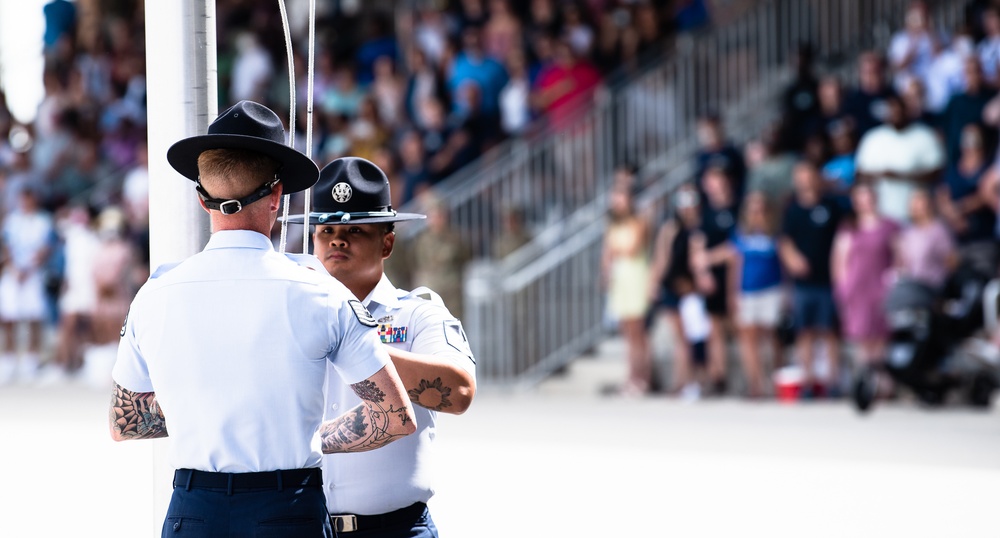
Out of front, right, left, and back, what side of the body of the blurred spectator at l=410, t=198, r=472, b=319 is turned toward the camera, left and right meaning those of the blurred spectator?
front

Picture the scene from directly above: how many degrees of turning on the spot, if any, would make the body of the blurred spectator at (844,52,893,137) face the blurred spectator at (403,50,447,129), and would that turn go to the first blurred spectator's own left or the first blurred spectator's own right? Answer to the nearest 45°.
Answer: approximately 90° to the first blurred spectator's own right

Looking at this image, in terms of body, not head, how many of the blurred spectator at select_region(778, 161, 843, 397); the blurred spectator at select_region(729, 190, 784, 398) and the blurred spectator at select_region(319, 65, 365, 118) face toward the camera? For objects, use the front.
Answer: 3

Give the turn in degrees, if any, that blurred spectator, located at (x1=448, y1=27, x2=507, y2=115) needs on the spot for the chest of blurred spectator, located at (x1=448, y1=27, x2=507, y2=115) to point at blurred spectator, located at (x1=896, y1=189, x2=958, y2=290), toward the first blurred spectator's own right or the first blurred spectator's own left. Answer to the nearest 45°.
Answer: approximately 45° to the first blurred spectator's own left

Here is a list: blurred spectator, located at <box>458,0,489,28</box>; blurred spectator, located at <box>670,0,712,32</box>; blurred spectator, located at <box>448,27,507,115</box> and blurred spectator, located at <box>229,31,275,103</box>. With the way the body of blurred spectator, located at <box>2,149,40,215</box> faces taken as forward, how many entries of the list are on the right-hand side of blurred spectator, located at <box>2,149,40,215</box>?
0

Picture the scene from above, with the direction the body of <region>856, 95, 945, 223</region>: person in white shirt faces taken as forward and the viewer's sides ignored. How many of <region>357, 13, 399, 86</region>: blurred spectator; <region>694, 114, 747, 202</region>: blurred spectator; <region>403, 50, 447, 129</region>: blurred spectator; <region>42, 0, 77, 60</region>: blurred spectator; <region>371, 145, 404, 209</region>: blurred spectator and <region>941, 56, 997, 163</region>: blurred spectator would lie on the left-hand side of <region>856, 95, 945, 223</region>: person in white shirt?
1

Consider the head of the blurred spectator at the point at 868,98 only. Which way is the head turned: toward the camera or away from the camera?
toward the camera

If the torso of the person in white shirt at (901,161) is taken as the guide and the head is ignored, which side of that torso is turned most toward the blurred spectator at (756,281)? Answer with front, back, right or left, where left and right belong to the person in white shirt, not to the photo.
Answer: front

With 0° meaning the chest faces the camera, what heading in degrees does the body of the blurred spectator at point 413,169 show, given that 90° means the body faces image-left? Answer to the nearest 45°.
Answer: approximately 0°

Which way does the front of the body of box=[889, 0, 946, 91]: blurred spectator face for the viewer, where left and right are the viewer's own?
facing the viewer

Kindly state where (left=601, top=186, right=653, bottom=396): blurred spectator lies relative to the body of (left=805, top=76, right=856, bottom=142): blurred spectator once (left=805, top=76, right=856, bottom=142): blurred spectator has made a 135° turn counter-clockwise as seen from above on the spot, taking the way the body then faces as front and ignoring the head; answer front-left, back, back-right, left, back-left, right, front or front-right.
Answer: back-left

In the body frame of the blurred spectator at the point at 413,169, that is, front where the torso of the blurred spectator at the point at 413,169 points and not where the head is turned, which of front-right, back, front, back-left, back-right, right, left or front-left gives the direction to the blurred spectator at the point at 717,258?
front-left

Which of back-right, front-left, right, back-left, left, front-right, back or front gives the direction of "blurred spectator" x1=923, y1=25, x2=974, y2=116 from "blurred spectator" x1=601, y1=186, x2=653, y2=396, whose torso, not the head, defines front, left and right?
back-left

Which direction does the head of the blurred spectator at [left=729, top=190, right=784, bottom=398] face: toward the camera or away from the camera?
toward the camera
